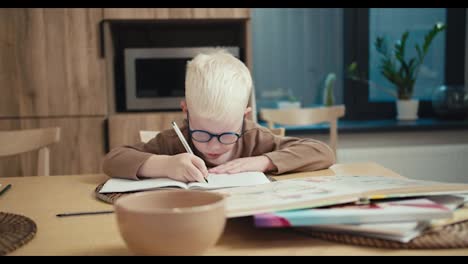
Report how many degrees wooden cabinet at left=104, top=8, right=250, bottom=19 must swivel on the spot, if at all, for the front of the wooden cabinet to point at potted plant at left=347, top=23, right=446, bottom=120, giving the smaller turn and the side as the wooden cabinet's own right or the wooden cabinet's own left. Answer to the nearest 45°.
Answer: approximately 90° to the wooden cabinet's own left

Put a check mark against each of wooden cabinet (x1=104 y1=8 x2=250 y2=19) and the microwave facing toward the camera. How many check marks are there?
2

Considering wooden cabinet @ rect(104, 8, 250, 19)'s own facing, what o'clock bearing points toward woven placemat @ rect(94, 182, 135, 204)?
The woven placemat is roughly at 12 o'clock from the wooden cabinet.

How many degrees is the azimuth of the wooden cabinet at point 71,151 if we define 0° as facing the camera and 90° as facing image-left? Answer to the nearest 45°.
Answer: approximately 0°

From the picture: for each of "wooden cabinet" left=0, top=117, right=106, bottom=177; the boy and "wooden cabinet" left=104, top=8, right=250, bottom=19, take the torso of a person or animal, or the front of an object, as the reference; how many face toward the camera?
3

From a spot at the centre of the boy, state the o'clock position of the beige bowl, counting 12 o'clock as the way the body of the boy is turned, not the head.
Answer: The beige bowl is roughly at 12 o'clock from the boy.

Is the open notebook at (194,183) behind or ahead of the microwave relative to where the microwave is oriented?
ahead

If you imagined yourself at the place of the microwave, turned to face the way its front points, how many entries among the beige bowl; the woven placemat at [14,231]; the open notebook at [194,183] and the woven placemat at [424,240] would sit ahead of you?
4

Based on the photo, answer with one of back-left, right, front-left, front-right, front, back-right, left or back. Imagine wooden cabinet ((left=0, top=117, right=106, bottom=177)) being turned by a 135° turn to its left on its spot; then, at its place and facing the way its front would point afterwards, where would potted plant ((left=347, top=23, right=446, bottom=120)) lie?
front-right

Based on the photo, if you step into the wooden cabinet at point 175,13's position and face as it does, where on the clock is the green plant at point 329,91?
The green plant is roughly at 8 o'clock from the wooden cabinet.
